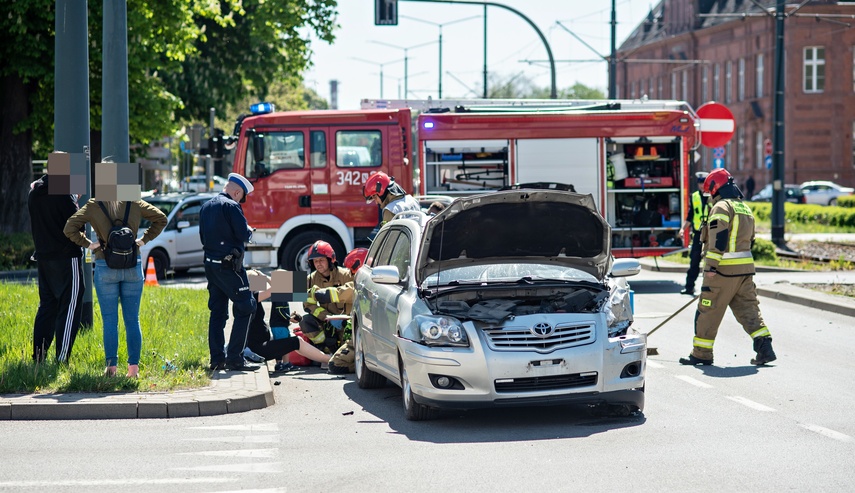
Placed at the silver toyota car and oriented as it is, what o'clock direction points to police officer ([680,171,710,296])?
The police officer is roughly at 8 o'clock from the silver toyota car.

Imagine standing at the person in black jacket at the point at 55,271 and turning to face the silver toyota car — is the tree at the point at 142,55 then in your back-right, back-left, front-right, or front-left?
back-left

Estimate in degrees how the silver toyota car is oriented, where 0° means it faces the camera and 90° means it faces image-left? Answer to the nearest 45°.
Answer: approximately 315°

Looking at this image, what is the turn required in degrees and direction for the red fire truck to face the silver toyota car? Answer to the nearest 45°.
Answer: approximately 90° to its left

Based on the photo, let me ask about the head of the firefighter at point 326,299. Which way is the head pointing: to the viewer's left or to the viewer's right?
to the viewer's left

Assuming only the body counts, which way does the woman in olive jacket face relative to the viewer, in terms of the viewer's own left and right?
facing away from the viewer

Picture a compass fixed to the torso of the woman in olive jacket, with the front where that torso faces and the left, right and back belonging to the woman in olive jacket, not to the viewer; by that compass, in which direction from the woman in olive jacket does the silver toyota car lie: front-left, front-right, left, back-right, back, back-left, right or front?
back-right

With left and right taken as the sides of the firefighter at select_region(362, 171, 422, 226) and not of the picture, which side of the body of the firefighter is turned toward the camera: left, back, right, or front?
left

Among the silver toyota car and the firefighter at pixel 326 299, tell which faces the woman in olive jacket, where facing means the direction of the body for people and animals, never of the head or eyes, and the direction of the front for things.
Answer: the firefighter

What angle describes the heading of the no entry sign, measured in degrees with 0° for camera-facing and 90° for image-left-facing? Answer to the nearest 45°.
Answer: approximately 0°

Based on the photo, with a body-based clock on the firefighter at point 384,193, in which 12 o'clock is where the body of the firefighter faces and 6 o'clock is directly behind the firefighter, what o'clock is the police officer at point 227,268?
The police officer is roughly at 10 o'clock from the firefighter.

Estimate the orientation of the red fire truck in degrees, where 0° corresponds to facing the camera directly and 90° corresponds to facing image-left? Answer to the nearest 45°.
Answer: approximately 90°

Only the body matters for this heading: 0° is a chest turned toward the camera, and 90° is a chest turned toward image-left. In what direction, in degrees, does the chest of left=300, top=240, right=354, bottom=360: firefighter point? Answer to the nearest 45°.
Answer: approximately 45°
